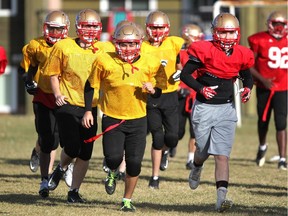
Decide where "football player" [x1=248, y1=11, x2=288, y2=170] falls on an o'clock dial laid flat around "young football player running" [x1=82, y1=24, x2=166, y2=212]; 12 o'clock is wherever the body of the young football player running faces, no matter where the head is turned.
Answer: The football player is roughly at 7 o'clock from the young football player running.

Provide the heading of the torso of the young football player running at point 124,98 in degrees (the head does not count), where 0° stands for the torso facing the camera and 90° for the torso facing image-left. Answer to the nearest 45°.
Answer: approximately 0°

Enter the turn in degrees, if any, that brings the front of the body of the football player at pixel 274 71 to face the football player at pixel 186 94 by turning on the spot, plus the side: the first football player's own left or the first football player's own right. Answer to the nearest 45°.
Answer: approximately 90° to the first football player's own right

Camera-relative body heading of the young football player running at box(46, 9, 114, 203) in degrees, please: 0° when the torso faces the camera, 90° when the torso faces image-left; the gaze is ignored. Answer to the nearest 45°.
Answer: approximately 0°

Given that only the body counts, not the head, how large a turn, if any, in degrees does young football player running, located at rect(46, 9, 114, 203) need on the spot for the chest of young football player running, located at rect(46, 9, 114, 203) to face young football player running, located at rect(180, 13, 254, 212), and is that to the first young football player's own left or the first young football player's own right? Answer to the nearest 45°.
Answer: approximately 90° to the first young football player's own left

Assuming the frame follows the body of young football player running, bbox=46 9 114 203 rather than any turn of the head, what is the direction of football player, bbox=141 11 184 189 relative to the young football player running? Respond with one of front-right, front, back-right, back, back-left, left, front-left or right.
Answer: back-left

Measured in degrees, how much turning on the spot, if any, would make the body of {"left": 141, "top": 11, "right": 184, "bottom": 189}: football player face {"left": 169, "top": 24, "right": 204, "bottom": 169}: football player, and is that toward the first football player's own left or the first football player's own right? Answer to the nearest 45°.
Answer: approximately 180°
